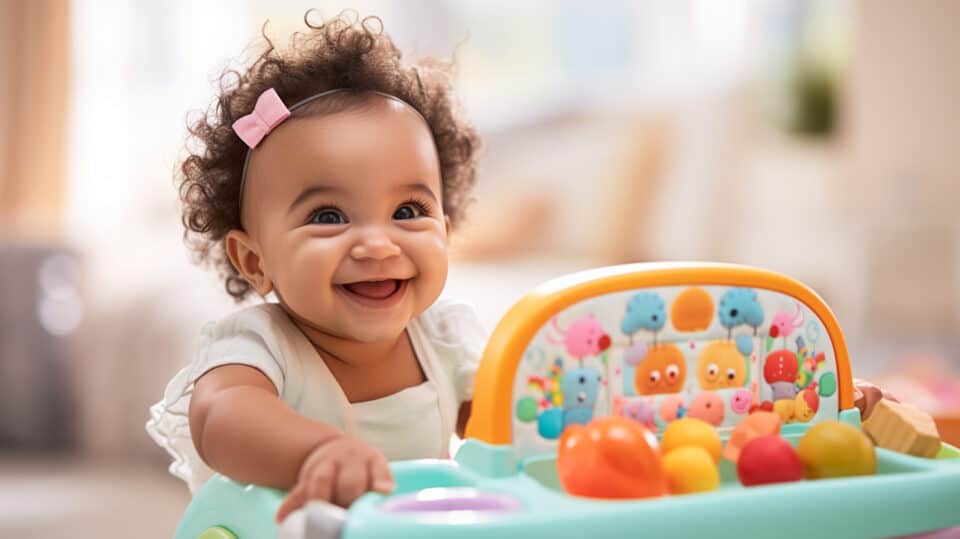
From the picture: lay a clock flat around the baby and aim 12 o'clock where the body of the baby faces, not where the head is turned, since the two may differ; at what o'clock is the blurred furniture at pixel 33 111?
The blurred furniture is roughly at 7 o'clock from the baby.

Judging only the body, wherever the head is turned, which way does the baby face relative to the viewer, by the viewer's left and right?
facing the viewer and to the right of the viewer

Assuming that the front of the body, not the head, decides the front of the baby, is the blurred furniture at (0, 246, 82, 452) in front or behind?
behind
